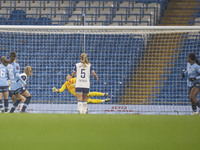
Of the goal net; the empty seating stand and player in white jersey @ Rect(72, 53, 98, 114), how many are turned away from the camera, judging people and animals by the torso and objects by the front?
1

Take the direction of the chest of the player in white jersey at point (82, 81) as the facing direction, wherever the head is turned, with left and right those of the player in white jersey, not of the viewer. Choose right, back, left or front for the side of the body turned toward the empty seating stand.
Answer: front

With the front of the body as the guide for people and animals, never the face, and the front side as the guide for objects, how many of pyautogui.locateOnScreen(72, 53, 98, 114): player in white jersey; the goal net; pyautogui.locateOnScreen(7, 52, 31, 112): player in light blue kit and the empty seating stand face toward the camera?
2

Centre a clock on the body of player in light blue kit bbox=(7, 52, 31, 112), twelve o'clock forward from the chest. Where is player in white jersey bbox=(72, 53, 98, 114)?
The player in white jersey is roughly at 2 o'clock from the player in light blue kit.

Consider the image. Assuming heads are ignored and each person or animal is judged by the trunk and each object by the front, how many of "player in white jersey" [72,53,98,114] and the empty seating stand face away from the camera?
1

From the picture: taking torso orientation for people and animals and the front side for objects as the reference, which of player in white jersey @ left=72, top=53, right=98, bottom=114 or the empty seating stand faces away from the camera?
the player in white jersey

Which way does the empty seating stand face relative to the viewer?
toward the camera

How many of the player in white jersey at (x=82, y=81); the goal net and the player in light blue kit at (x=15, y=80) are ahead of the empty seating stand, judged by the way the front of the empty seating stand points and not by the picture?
3

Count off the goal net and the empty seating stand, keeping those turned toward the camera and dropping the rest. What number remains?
2

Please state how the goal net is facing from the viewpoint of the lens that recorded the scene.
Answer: facing the viewer

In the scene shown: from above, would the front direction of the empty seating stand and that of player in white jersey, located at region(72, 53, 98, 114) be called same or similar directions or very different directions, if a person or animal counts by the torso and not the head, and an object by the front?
very different directions

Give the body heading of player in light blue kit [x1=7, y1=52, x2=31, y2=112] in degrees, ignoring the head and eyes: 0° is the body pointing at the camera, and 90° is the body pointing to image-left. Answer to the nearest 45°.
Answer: approximately 225°

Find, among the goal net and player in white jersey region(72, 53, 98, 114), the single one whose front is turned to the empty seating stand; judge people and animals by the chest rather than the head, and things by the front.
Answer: the player in white jersey

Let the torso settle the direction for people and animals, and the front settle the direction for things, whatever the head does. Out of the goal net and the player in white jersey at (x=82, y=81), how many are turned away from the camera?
1

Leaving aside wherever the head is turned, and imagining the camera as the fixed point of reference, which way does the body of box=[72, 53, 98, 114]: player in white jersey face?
away from the camera

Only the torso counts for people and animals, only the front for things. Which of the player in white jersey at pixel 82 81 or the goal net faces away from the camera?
the player in white jersey

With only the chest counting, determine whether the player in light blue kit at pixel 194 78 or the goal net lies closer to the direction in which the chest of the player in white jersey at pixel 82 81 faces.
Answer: the goal net
